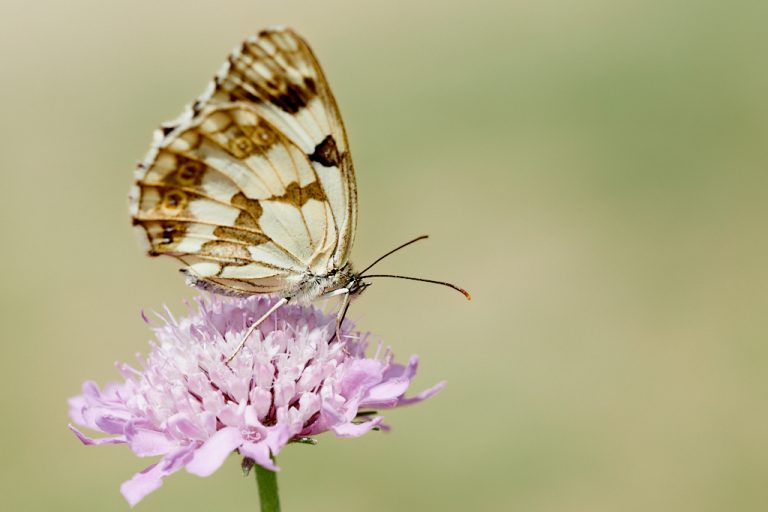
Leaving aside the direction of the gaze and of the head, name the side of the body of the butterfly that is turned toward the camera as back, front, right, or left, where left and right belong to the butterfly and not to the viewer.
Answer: right
